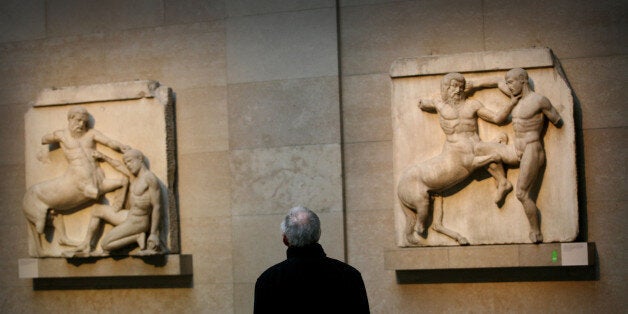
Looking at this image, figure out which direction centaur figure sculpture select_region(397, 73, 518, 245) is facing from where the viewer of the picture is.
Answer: facing the viewer and to the right of the viewer

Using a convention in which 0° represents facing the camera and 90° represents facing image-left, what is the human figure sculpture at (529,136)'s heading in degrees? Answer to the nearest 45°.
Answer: approximately 45°

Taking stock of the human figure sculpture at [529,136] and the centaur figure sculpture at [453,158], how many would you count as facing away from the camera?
0
